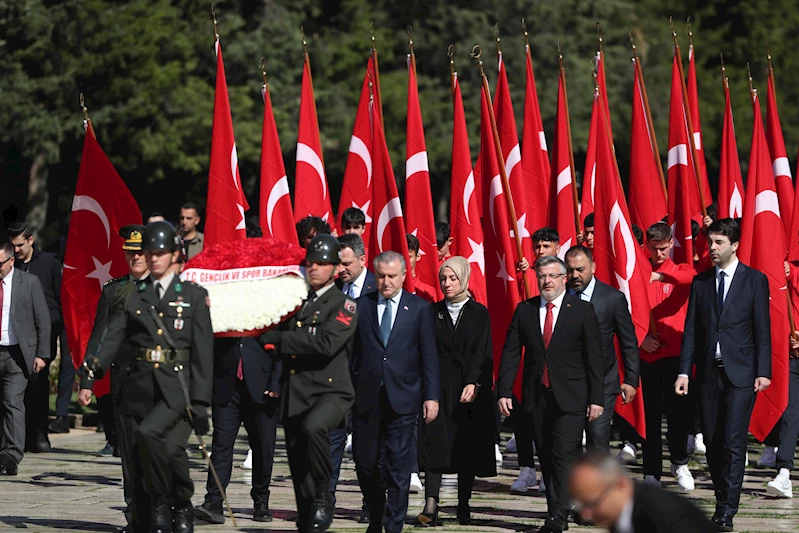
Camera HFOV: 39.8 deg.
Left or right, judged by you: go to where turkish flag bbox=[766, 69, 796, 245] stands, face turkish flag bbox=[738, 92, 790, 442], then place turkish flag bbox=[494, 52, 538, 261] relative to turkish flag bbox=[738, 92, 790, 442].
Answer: right

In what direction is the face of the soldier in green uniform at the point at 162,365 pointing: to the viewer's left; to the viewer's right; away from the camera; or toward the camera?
toward the camera

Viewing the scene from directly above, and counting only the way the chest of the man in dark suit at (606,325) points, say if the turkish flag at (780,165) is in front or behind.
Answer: behind

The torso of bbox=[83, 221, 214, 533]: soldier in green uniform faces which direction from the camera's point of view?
toward the camera

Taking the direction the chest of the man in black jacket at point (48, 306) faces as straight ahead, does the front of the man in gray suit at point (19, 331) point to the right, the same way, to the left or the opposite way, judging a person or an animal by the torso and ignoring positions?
the same way

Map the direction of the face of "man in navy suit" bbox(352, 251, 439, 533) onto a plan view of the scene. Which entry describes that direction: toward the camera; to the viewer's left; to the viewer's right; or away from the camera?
toward the camera

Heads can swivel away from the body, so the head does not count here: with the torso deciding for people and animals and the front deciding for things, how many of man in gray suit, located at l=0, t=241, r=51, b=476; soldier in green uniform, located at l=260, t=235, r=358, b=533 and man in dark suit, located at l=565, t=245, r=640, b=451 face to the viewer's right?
0

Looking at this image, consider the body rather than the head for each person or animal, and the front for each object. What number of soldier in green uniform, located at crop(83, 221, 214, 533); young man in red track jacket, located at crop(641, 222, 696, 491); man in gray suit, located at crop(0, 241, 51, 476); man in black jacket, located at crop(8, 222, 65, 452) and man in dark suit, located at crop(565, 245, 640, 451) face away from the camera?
0

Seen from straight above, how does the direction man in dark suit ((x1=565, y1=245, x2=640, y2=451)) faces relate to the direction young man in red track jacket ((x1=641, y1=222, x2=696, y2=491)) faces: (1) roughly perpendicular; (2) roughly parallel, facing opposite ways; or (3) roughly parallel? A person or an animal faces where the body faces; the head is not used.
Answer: roughly parallel

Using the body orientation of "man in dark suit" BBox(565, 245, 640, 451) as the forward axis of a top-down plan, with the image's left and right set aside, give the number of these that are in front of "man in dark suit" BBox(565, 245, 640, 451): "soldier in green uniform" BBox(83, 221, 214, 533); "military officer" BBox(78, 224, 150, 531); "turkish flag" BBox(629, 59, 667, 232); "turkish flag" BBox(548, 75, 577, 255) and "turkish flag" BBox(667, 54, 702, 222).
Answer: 2

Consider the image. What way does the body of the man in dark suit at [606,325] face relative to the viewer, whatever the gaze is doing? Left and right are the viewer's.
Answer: facing the viewer and to the left of the viewer

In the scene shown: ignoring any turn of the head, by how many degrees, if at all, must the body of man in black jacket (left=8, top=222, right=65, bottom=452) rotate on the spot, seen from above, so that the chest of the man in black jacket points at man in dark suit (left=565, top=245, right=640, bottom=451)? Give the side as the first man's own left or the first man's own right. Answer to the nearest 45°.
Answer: approximately 90° to the first man's own left

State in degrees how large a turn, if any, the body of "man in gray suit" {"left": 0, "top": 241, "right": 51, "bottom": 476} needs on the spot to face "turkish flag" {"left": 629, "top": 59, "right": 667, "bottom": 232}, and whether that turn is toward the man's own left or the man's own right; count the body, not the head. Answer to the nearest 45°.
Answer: approximately 135° to the man's own left

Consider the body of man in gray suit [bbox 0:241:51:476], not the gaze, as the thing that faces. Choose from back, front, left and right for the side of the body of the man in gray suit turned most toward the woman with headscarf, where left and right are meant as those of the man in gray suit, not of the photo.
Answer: left

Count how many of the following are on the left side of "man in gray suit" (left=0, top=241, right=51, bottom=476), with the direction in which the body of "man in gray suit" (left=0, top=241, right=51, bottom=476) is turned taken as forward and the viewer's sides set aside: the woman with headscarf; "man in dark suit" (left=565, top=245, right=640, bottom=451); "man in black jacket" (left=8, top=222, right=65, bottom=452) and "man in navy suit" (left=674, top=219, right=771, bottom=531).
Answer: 3
